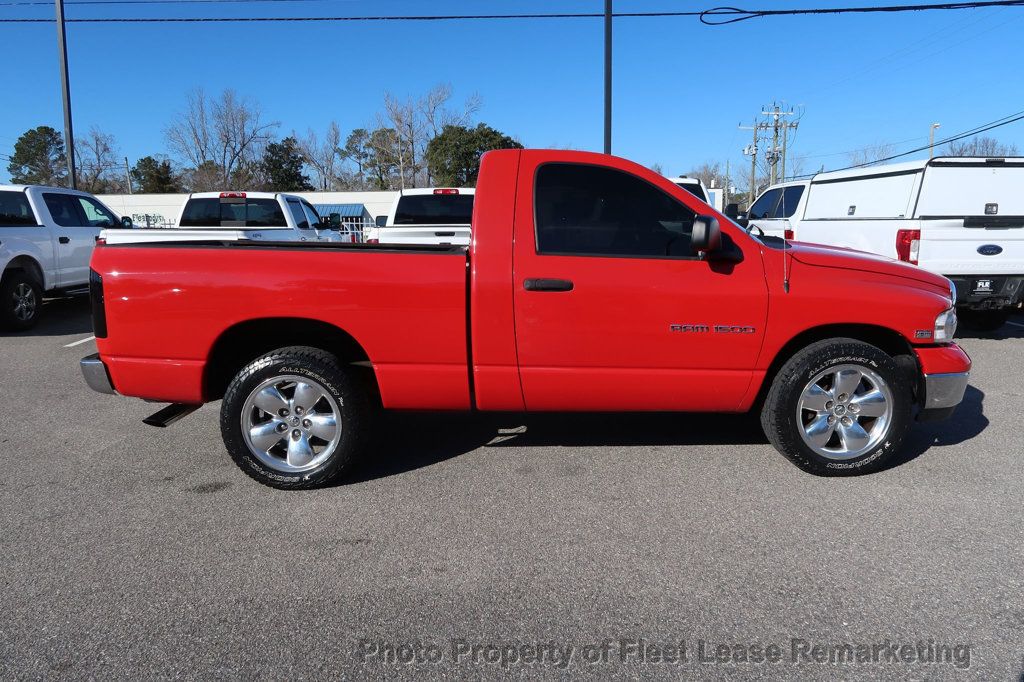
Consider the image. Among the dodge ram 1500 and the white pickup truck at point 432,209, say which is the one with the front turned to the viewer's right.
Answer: the dodge ram 1500

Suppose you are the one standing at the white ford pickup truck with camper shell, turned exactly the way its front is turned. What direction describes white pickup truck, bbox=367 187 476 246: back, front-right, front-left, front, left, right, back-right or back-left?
front-left

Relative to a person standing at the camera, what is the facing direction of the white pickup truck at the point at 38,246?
facing away from the viewer and to the right of the viewer

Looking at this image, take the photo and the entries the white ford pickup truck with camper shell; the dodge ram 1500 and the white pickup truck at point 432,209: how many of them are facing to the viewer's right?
1

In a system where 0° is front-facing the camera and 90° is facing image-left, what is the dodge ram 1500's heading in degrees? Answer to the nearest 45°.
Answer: approximately 270°

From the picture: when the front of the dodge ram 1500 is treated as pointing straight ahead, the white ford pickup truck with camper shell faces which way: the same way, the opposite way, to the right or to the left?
to the left

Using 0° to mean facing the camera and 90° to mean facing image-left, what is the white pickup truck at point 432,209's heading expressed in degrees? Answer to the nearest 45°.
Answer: approximately 180°

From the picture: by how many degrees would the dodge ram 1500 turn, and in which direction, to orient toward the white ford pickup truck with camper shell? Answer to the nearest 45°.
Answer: approximately 45° to its left

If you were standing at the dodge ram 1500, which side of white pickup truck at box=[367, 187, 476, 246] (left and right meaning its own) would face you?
back

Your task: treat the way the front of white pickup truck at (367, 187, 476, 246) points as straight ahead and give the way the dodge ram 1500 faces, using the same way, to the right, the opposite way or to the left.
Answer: to the right

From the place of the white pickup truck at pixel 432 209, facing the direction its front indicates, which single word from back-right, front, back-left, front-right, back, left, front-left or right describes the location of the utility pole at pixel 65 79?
front-left

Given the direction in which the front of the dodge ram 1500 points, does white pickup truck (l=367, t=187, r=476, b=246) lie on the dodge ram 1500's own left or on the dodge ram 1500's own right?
on the dodge ram 1500's own left

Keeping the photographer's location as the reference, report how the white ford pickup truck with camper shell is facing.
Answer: facing away from the viewer and to the left of the viewer
